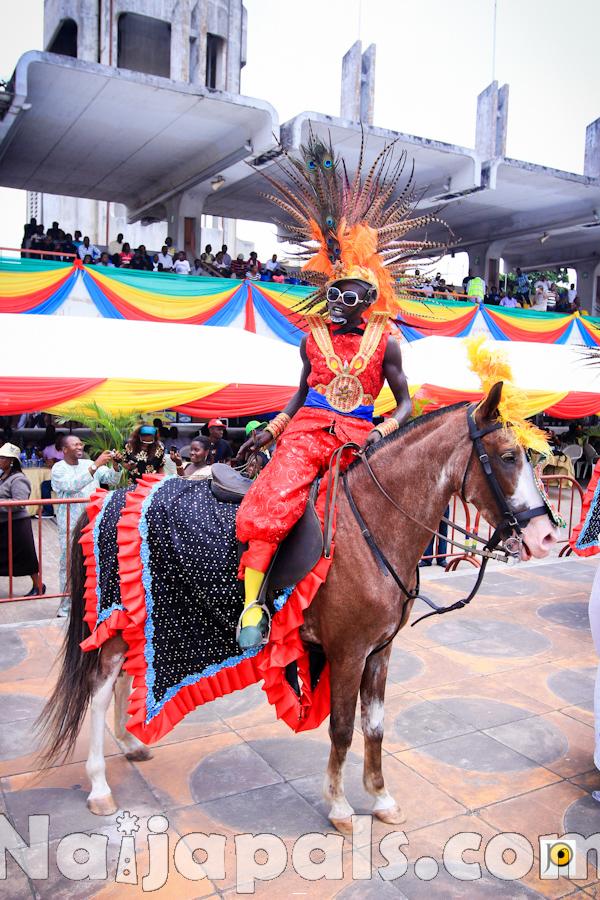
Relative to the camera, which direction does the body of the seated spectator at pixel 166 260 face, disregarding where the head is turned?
toward the camera

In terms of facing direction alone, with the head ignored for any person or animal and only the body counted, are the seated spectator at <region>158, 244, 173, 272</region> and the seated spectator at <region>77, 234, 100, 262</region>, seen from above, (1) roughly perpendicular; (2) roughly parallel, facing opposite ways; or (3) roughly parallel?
roughly parallel

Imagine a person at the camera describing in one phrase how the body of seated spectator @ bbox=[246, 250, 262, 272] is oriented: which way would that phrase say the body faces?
toward the camera

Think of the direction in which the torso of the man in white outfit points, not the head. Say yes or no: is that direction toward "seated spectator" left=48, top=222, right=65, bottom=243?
no

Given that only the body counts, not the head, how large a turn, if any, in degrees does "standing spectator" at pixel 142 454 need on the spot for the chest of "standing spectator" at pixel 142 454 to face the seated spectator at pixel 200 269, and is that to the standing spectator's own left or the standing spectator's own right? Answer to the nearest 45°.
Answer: approximately 180°

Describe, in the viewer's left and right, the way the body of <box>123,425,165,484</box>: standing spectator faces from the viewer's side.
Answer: facing the viewer

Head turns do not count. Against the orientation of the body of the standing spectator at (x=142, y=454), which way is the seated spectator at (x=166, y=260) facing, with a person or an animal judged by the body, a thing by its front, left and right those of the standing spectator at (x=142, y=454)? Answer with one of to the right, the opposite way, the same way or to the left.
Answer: the same way

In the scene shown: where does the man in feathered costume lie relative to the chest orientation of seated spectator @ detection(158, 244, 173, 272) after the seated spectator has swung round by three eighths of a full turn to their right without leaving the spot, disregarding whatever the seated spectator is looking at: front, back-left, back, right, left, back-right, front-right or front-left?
back-left

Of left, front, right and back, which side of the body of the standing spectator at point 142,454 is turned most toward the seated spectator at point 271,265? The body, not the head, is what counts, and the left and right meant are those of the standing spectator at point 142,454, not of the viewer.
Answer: back

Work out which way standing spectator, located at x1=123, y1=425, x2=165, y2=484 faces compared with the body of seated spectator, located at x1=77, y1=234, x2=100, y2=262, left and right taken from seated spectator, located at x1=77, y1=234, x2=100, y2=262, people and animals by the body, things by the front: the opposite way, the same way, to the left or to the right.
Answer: the same way

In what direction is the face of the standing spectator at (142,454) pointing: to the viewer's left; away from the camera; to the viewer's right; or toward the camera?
toward the camera

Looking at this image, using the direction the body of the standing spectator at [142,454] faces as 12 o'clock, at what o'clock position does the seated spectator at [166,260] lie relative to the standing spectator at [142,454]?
the seated spectator at [166,260] is roughly at 6 o'clock from the standing spectator at [142,454].

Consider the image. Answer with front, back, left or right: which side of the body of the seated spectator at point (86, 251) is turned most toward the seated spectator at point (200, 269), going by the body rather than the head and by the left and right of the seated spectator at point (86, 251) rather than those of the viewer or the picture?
left

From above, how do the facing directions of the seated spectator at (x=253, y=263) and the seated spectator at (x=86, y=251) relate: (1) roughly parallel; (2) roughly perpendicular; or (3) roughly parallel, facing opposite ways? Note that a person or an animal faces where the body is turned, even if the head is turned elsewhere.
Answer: roughly parallel

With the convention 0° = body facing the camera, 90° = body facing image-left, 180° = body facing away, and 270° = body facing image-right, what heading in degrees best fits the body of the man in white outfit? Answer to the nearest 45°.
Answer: approximately 315°

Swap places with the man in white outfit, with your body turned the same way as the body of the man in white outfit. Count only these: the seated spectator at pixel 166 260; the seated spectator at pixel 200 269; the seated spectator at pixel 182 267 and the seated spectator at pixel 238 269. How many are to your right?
0
